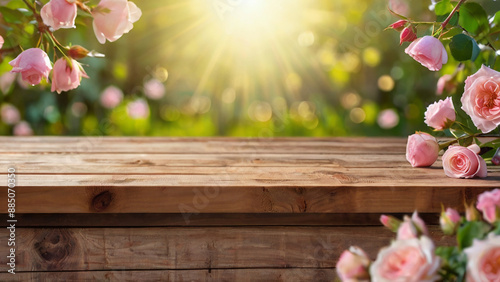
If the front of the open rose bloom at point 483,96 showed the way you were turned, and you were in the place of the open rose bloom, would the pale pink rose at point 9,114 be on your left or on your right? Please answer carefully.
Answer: on your right

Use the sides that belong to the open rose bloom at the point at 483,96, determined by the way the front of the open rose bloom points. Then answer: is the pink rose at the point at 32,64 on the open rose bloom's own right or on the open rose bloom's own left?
on the open rose bloom's own right

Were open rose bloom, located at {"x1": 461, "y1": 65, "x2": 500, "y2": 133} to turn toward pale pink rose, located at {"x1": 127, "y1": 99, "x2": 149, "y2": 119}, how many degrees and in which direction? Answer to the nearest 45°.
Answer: approximately 135° to its right

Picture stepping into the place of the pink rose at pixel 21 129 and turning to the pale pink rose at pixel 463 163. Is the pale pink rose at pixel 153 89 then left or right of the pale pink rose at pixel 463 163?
left

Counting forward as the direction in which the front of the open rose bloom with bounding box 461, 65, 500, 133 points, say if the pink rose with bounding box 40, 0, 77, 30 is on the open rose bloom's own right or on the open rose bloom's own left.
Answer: on the open rose bloom's own right

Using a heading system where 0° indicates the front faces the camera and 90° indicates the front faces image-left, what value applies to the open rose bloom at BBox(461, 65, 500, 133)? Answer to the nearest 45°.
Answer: approximately 0°

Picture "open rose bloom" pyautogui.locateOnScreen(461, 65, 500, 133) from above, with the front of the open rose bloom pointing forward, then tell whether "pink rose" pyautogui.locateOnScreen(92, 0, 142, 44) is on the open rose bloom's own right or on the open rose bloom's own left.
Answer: on the open rose bloom's own right
